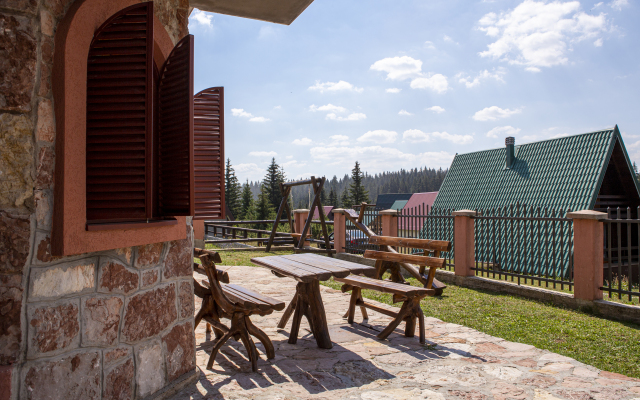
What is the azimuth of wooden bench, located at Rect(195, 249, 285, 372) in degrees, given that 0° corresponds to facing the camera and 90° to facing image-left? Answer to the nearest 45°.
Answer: approximately 225°

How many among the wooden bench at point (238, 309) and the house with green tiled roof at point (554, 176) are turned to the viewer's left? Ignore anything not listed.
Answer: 0

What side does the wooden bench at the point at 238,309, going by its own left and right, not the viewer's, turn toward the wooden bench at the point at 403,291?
front

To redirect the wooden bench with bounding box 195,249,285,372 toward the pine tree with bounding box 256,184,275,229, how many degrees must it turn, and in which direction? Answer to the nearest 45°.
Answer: approximately 45° to its left

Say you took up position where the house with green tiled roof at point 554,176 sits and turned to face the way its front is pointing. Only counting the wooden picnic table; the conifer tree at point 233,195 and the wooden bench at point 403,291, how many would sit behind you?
1

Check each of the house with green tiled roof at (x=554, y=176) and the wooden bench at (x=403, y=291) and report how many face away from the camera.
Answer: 0

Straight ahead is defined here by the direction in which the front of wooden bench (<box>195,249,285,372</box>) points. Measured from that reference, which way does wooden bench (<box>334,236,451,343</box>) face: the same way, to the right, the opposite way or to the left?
the opposite way

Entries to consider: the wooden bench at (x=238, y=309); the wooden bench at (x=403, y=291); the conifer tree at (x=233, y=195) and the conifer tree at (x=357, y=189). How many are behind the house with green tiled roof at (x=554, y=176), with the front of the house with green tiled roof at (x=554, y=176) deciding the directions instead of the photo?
2

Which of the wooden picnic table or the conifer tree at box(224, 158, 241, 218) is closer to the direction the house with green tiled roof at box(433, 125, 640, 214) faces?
the wooden picnic table

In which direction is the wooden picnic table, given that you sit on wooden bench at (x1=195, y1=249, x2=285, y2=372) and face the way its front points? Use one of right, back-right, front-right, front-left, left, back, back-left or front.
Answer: front

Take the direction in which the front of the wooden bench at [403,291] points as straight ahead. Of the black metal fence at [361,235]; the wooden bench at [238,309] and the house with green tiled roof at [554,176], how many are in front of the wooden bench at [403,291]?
1

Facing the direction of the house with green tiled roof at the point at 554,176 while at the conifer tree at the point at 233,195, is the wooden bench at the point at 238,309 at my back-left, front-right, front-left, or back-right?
front-right

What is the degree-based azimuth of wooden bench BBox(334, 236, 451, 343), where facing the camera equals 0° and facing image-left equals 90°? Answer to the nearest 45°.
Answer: approximately 45°

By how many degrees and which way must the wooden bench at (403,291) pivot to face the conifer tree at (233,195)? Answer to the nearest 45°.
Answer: approximately 90° to its right

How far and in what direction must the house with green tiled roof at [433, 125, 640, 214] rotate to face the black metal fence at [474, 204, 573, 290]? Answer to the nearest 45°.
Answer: approximately 45° to its right

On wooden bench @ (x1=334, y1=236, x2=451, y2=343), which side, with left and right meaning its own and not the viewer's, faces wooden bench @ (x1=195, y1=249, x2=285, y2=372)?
front

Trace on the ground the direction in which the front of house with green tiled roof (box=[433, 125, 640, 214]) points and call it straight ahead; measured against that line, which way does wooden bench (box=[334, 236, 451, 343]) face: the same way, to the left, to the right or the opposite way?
to the right

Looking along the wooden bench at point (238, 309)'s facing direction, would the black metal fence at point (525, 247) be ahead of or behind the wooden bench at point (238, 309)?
ahead

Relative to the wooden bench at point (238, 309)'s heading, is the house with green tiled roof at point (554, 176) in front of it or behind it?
in front

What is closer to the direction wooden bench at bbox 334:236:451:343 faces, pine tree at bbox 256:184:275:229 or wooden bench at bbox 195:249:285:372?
the wooden bench

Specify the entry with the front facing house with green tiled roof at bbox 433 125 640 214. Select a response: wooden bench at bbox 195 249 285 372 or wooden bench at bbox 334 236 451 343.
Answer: wooden bench at bbox 195 249 285 372

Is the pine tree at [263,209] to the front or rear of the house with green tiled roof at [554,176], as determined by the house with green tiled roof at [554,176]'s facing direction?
to the rear
